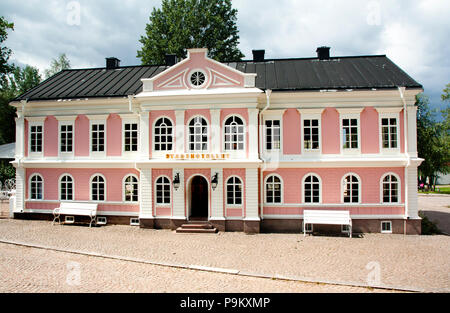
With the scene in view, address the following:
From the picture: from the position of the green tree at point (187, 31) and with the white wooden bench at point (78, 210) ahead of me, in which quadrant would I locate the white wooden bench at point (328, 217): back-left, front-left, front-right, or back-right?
front-left

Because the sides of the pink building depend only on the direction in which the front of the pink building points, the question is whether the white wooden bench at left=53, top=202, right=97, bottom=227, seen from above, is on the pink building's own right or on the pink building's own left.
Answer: on the pink building's own right

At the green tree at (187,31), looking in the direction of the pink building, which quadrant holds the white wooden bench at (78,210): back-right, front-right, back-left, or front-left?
front-right

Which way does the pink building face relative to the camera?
toward the camera

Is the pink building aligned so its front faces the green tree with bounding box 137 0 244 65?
no
